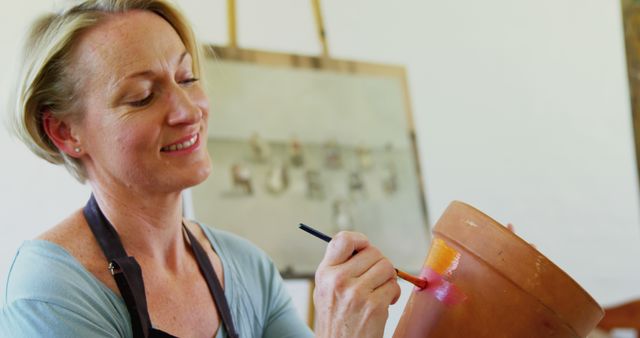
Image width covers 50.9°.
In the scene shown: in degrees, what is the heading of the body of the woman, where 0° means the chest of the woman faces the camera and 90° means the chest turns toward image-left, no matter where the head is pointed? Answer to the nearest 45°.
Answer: approximately 315°

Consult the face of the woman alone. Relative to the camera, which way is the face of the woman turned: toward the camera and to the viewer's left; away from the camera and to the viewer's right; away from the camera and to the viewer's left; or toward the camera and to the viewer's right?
toward the camera and to the viewer's right
